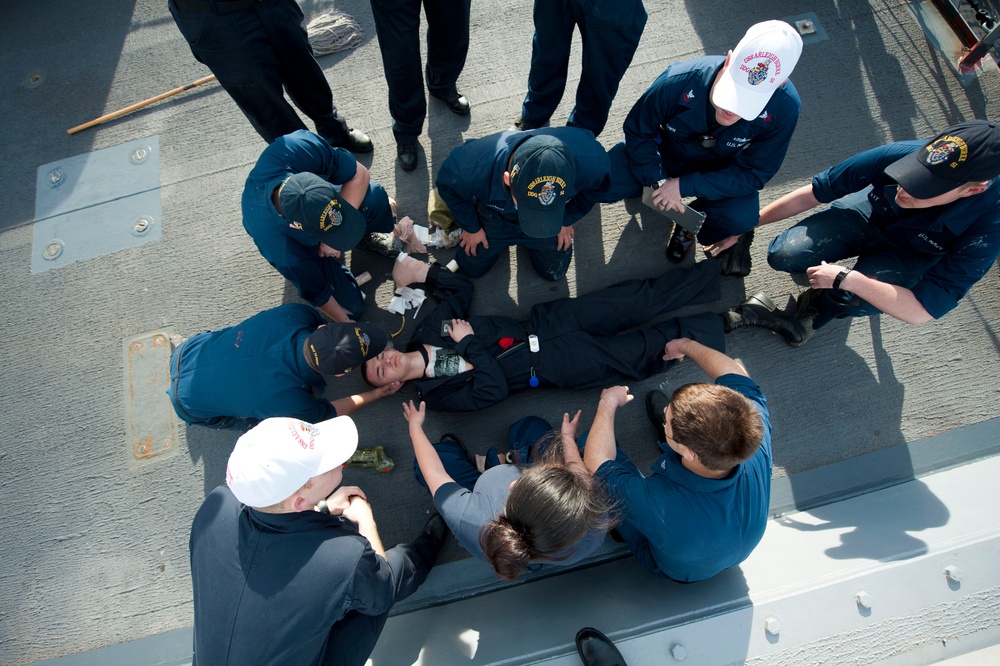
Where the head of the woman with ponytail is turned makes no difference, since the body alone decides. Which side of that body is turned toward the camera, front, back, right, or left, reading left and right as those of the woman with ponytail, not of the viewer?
back
